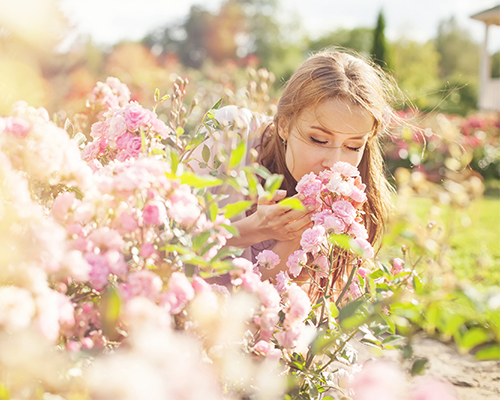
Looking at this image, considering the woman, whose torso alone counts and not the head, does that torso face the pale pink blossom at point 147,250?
no

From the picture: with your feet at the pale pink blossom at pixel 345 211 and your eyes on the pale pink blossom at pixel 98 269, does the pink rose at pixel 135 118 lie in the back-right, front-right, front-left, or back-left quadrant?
front-right

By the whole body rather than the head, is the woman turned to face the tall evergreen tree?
no

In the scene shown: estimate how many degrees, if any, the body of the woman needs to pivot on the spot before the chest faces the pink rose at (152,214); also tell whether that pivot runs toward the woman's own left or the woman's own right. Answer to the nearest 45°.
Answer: approximately 45° to the woman's own right

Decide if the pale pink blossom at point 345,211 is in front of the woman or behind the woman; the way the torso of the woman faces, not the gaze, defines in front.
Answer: in front

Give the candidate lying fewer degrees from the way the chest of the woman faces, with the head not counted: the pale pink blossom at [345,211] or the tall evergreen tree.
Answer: the pale pink blossom
